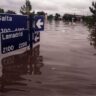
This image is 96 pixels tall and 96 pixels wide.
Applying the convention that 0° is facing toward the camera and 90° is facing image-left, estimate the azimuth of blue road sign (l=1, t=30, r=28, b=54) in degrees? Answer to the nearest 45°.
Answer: approximately 315°

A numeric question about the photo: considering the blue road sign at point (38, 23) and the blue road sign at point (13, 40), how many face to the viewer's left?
0

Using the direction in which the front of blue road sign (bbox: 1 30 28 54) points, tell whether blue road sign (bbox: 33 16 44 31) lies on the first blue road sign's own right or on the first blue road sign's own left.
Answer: on the first blue road sign's own left

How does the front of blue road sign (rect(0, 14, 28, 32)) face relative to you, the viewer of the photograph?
facing the viewer and to the right of the viewer

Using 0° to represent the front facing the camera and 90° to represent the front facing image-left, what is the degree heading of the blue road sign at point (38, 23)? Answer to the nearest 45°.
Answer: approximately 0°
